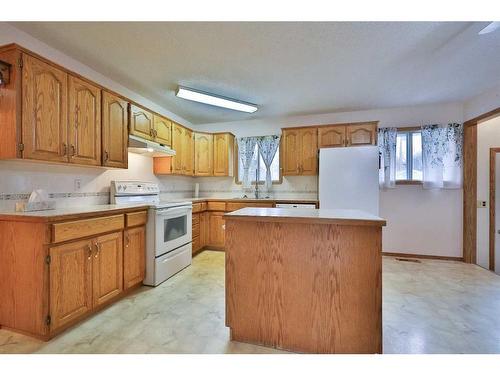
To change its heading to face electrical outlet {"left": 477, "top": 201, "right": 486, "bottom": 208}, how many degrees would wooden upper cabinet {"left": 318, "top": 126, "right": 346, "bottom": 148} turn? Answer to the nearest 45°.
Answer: approximately 90° to its left

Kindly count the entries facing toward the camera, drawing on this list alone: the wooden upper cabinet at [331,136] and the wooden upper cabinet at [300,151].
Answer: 2

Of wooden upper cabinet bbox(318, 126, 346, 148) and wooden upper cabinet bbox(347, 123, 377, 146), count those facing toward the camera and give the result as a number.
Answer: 2

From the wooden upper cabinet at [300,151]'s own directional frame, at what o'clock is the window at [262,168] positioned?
The window is roughly at 4 o'clock from the wooden upper cabinet.

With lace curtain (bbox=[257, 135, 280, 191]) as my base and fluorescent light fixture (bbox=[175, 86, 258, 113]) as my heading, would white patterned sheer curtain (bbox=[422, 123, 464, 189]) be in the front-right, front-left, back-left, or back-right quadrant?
back-left

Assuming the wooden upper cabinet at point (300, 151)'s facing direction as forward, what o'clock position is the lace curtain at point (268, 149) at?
The lace curtain is roughly at 4 o'clock from the wooden upper cabinet.

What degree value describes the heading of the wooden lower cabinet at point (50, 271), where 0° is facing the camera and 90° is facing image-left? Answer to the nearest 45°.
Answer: approximately 315°

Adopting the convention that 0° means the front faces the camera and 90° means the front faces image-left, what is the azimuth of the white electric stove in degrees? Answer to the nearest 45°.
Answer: approximately 315°
